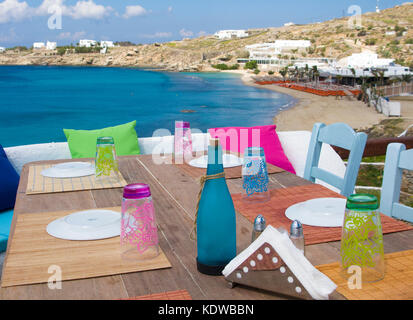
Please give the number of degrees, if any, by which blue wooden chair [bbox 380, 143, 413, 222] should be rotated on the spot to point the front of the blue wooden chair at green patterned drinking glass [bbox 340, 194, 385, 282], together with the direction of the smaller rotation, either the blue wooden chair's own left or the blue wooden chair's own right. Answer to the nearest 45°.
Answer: approximately 45° to the blue wooden chair's own left

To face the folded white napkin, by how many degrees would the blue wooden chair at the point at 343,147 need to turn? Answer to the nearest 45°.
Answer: approximately 45° to its left

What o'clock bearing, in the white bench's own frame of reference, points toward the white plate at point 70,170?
The white plate is roughly at 1 o'clock from the white bench.

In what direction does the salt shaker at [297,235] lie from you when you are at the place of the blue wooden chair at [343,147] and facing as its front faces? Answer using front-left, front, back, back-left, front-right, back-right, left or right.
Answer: front-left

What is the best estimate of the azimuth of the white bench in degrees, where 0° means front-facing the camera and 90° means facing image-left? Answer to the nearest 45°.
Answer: approximately 0°

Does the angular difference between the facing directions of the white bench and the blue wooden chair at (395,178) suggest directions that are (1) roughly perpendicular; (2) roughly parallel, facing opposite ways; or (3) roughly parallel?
roughly perpendicular

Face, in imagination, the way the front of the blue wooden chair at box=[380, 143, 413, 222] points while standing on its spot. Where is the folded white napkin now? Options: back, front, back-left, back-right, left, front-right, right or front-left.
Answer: front-left

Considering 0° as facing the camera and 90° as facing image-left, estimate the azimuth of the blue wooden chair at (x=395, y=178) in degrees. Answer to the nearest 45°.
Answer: approximately 45°

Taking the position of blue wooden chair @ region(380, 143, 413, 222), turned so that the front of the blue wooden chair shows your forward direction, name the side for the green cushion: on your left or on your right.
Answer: on your right

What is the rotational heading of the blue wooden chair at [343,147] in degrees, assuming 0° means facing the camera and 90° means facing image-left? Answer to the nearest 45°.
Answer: approximately 45°

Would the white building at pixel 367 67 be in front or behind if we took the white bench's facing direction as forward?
behind

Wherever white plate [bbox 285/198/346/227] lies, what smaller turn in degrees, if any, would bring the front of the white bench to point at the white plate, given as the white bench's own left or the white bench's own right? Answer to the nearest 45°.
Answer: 0° — it already faces it

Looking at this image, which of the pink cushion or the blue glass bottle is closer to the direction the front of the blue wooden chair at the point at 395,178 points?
the blue glass bottle
